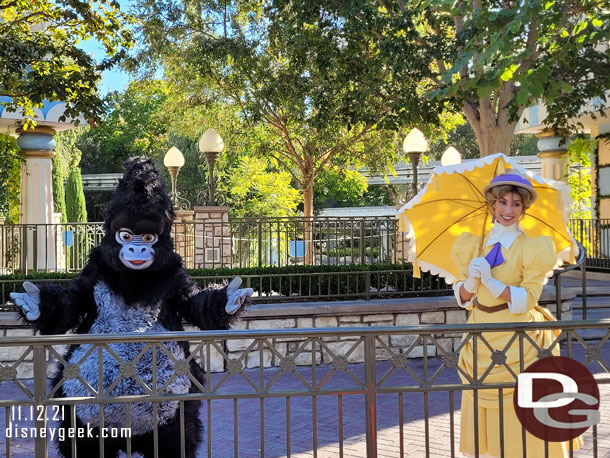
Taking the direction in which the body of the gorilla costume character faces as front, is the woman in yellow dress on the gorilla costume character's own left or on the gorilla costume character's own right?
on the gorilla costume character's own left

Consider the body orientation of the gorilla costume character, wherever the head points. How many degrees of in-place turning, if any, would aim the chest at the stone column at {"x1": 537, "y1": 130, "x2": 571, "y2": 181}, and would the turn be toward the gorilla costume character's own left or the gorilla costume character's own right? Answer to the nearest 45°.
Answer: approximately 135° to the gorilla costume character's own left

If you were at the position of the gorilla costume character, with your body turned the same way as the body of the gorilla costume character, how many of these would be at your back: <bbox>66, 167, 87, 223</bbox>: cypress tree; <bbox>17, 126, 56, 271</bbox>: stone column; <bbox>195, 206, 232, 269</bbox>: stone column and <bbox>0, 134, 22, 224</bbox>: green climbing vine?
4

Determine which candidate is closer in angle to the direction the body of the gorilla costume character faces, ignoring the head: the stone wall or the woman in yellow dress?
the woman in yellow dress

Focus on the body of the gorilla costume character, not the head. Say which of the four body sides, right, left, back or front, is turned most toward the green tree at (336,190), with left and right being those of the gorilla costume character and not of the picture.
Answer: back

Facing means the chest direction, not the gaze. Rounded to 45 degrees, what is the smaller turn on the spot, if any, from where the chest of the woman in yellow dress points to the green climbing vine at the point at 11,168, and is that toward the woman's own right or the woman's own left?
approximately 90° to the woman's own right

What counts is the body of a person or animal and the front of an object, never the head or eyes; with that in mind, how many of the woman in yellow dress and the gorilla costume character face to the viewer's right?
0

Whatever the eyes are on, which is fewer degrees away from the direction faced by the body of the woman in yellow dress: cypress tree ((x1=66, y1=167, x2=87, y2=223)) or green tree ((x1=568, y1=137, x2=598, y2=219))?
the cypress tree

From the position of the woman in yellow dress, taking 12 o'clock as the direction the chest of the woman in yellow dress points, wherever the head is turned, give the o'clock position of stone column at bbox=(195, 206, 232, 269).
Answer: The stone column is roughly at 3 o'clock from the woman in yellow dress.

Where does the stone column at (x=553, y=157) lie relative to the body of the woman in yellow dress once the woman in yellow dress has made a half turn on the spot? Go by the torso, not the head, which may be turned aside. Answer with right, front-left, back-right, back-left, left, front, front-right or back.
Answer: front-left

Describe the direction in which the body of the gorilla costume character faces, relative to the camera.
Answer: toward the camera

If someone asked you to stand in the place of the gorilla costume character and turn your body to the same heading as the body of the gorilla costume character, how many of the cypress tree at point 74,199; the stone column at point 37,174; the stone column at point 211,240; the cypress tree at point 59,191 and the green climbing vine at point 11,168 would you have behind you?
5

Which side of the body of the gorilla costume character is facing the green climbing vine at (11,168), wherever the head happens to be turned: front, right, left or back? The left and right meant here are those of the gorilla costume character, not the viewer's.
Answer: back

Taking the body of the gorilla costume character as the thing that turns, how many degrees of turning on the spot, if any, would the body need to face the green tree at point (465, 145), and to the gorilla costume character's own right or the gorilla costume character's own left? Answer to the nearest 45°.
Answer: approximately 135° to the gorilla costume character's own left
